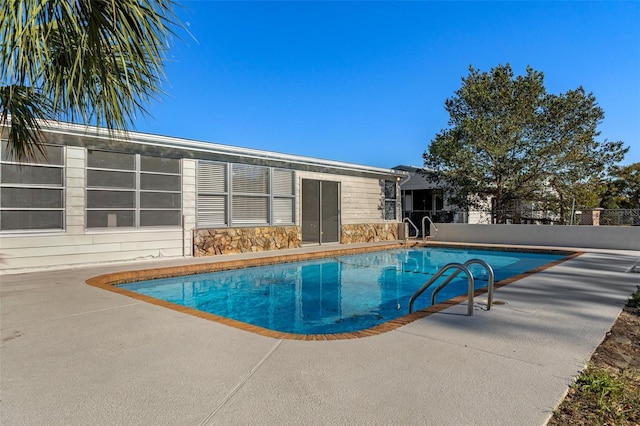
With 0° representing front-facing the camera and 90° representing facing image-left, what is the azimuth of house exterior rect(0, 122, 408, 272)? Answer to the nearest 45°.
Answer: approximately 315°

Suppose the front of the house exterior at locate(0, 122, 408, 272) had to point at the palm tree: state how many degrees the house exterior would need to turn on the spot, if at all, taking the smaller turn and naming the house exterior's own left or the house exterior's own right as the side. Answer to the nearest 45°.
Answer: approximately 45° to the house exterior's own right

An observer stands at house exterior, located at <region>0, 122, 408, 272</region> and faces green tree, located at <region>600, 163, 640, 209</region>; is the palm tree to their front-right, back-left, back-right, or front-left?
back-right

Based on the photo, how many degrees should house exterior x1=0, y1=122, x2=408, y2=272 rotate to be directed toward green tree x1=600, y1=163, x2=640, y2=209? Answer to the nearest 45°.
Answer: approximately 45° to its left
